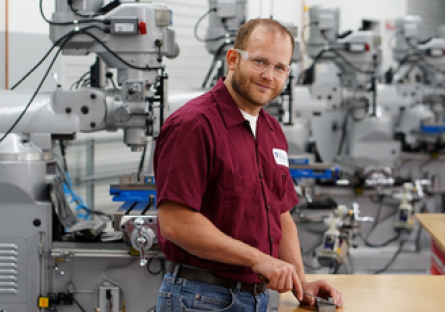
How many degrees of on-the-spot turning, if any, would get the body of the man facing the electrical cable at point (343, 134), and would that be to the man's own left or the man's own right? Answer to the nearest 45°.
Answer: approximately 135° to the man's own left

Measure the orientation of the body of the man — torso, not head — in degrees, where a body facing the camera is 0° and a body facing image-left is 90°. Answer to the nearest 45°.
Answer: approximately 315°

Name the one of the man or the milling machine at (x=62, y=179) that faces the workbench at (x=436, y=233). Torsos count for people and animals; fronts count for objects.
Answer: the milling machine

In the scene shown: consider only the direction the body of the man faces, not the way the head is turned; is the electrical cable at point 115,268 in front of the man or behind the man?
behind

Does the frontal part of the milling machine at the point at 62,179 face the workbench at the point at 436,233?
yes

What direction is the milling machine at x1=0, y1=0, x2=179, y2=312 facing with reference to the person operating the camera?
facing to the right of the viewer
